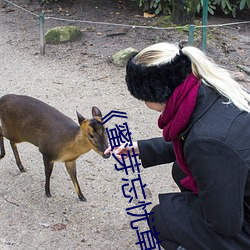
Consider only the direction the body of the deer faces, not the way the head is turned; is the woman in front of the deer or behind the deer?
in front

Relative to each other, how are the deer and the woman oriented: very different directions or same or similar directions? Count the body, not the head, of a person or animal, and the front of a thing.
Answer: very different directions

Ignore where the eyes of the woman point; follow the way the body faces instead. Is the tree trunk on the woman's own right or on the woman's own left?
on the woman's own right

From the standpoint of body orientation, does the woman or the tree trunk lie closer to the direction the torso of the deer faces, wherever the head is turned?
the woman

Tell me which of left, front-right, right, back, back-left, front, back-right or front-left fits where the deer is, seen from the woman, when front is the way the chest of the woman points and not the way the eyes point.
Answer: front-right

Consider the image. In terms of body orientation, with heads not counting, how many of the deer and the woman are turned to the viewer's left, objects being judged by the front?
1

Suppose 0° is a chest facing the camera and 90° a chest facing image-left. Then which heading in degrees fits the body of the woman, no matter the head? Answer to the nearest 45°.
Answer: approximately 90°

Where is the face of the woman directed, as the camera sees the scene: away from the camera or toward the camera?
away from the camera
